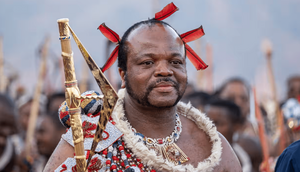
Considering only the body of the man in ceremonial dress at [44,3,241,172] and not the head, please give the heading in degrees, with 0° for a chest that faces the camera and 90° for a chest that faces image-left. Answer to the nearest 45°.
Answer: approximately 315°

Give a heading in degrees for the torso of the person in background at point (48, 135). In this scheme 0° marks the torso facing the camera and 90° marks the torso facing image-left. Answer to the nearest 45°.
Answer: approximately 45°

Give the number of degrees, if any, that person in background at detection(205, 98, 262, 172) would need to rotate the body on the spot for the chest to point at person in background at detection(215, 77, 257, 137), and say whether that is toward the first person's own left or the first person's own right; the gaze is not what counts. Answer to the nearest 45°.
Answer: approximately 135° to the first person's own right

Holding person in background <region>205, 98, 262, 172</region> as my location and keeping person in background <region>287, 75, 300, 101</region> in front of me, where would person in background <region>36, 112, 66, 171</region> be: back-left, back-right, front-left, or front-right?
back-left

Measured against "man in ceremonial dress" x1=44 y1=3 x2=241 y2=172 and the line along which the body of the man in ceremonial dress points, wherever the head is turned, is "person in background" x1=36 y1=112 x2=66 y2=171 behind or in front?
behind

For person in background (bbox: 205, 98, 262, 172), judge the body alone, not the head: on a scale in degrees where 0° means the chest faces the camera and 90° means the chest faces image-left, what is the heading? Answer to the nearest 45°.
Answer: approximately 45°
